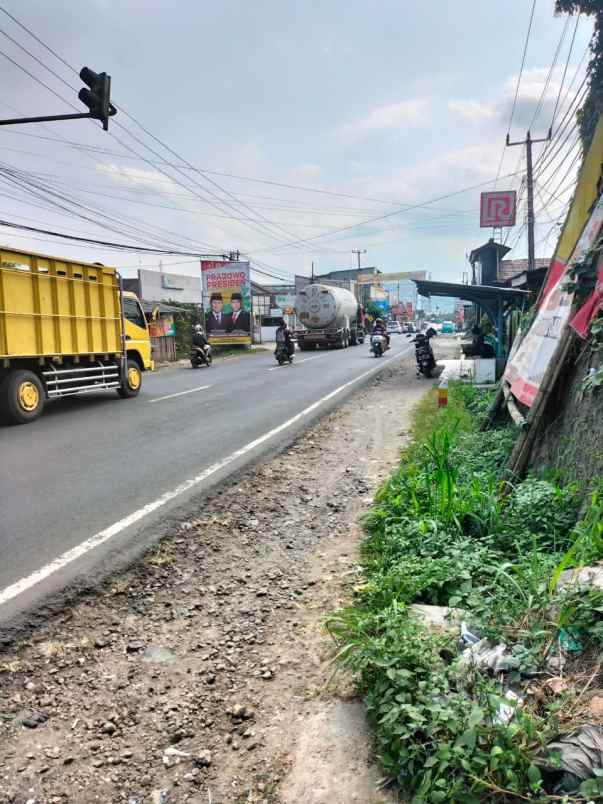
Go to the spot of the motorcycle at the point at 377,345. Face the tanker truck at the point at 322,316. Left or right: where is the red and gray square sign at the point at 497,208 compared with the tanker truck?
right

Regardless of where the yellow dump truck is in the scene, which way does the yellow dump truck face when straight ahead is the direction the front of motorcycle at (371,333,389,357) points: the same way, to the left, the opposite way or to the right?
the opposite way

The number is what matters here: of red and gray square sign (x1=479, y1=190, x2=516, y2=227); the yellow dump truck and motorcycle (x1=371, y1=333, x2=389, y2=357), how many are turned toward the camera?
2

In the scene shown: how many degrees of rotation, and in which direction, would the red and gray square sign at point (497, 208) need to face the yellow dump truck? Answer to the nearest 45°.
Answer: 0° — it already faces it

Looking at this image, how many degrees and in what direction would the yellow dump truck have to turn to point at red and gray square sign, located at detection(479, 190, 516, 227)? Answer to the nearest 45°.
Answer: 0° — it already faces it

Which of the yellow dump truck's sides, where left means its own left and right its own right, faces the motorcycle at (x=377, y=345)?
front

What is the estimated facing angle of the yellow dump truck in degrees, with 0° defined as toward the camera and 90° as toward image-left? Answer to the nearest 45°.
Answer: approximately 225°

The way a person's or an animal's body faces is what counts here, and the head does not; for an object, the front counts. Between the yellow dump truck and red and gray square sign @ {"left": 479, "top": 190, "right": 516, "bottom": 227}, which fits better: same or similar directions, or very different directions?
very different directions

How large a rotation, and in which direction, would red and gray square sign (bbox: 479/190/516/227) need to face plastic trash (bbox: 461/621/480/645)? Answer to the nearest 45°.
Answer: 0° — it already faces it

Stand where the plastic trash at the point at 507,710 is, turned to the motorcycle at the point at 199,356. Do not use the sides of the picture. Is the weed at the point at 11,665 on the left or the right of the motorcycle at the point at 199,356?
left

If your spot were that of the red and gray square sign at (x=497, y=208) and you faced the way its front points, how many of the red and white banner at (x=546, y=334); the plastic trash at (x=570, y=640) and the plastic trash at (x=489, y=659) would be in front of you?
3
